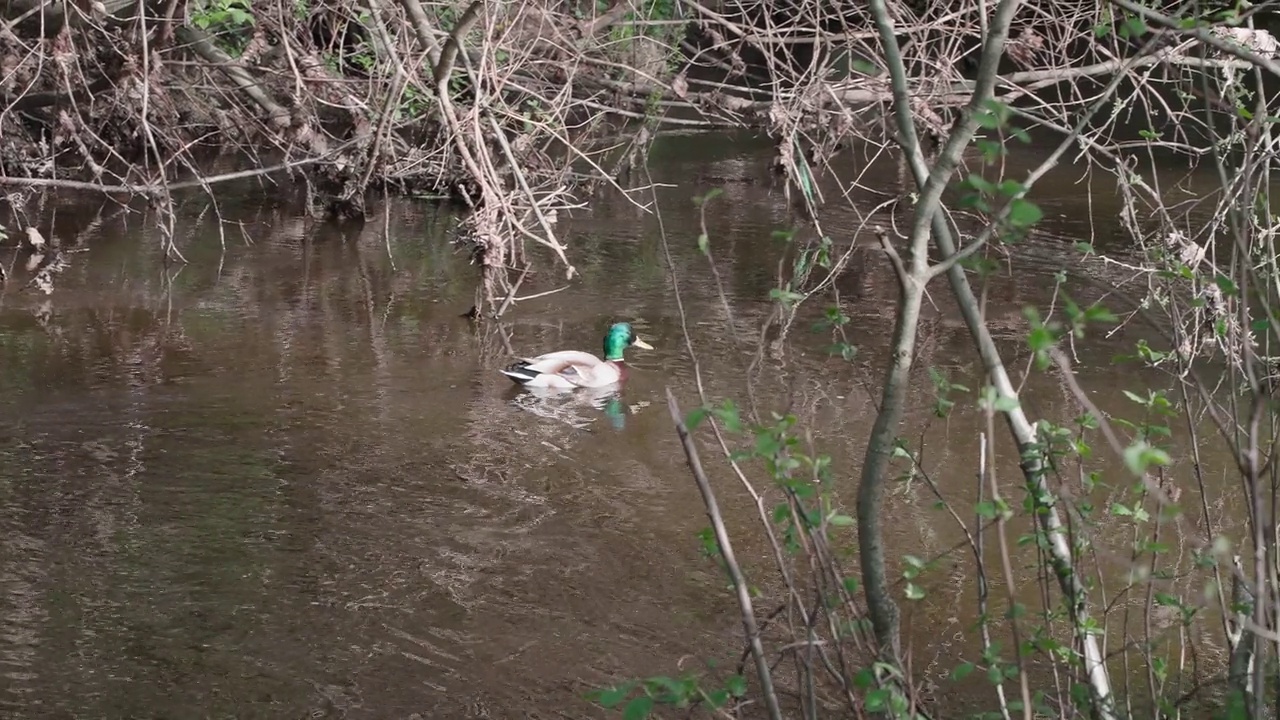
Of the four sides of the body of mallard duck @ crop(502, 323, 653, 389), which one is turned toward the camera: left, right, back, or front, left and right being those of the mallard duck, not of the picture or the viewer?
right
